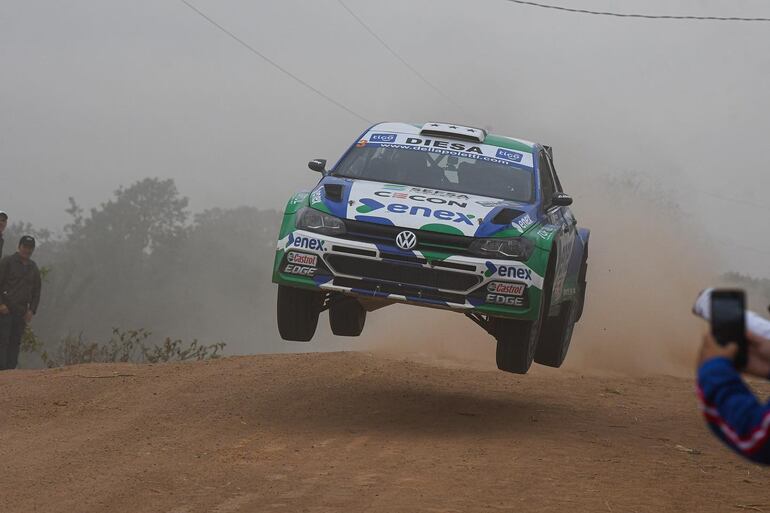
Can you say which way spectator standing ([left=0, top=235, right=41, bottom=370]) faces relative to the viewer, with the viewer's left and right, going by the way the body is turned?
facing the viewer and to the right of the viewer

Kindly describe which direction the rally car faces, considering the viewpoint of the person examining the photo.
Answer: facing the viewer

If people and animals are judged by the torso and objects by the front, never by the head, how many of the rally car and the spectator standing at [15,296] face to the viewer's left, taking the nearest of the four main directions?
0

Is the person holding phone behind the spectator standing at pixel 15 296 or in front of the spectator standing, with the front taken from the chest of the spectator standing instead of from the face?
in front

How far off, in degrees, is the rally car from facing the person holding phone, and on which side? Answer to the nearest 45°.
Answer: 0° — it already faces them
